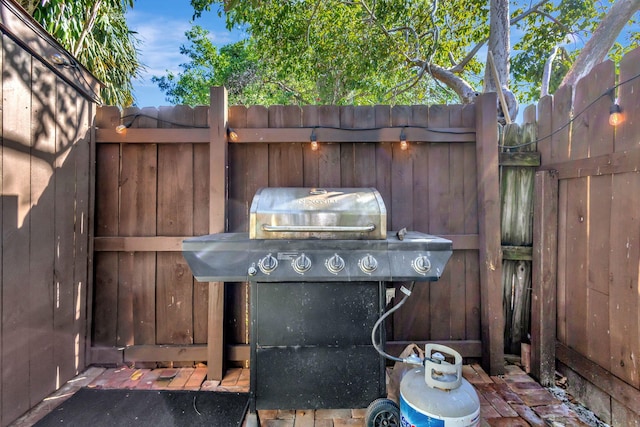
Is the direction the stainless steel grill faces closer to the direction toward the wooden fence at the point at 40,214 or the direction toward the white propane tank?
the white propane tank

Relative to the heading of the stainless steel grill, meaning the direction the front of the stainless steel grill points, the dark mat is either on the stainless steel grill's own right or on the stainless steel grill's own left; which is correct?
on the stainless steel grill's own right

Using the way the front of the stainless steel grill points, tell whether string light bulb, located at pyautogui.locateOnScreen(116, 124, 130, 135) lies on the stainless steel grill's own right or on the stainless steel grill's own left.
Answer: on the stainless steel grill's own right

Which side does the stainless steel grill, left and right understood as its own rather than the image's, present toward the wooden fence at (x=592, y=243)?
left

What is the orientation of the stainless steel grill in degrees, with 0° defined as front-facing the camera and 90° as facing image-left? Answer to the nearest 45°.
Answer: approximately 0°

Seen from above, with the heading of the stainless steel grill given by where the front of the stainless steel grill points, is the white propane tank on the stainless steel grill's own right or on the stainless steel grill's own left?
on the stainless steel grill's own left
